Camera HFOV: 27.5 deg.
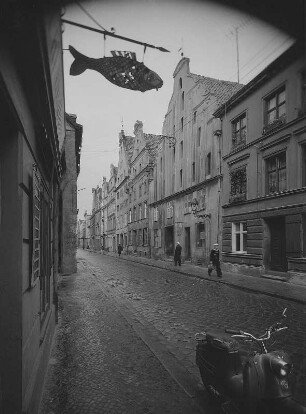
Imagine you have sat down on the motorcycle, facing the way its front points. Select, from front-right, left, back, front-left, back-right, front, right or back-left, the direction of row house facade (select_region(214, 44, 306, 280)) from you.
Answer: back-left

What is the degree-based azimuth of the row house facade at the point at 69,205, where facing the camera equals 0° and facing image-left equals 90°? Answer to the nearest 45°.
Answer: approximately 270°

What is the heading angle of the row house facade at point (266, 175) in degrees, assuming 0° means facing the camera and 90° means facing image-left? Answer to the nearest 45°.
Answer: approximately 45°

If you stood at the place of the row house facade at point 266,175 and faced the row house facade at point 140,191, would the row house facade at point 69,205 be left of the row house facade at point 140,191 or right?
left

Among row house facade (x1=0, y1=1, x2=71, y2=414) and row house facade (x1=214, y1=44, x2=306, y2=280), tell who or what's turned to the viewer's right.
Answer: row house facade (x1=0, y1=1, x2=71, y2=414)

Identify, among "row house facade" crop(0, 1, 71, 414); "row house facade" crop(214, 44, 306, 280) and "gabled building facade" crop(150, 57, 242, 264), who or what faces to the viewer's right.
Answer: "row house facade" crop(0, 1, 71, 414)

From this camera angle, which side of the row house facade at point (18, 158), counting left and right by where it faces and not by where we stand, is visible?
right

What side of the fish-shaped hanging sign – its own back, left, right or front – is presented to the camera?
right

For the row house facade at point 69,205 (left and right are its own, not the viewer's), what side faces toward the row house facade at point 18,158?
right

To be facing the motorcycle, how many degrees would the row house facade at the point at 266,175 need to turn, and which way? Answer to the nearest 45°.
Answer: approximately 45° to its left

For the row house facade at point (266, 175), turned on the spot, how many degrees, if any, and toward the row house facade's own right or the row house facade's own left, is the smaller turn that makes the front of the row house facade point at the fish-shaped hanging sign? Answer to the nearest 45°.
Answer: approximately 45° to the row house facade's own left
